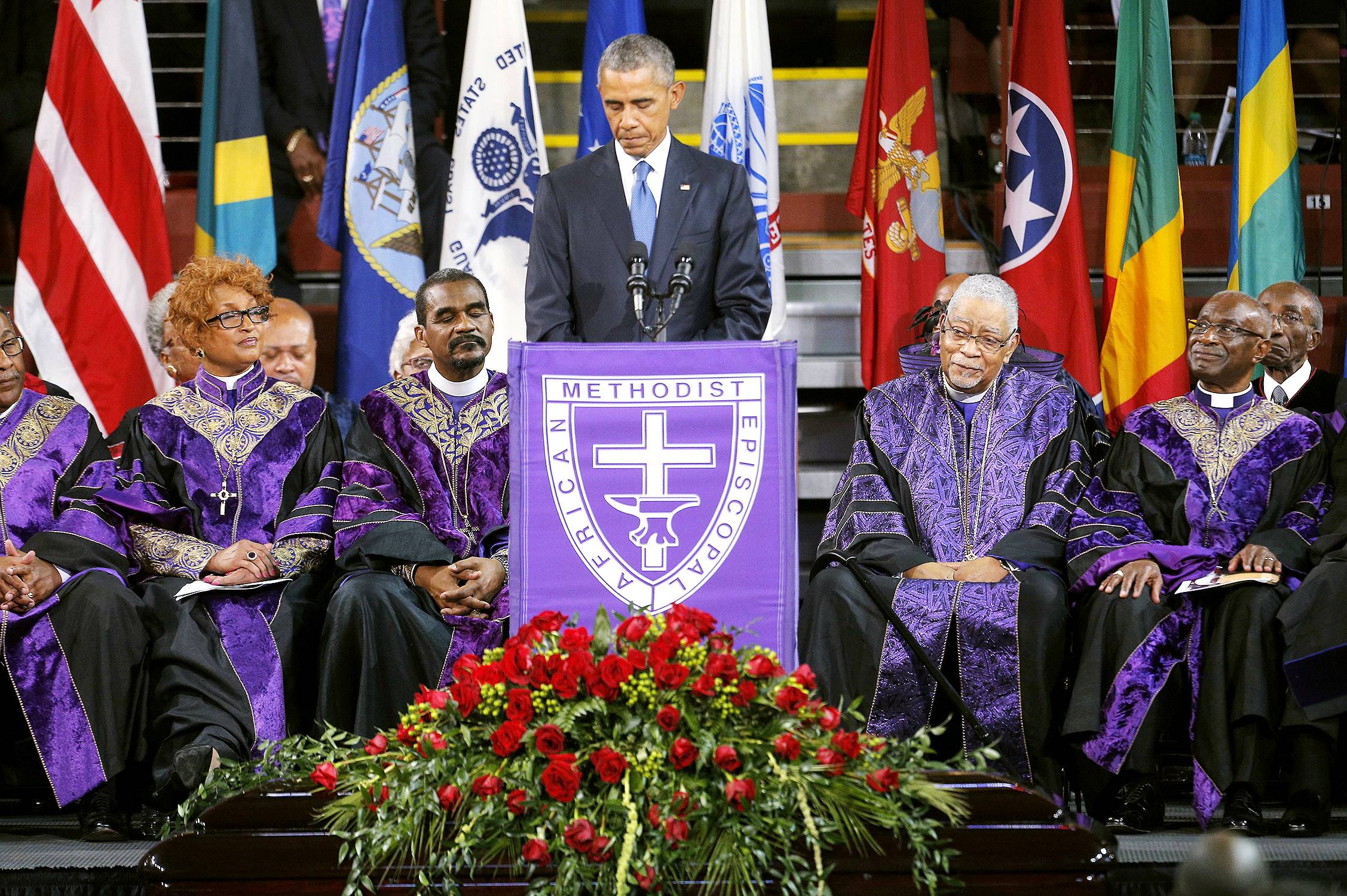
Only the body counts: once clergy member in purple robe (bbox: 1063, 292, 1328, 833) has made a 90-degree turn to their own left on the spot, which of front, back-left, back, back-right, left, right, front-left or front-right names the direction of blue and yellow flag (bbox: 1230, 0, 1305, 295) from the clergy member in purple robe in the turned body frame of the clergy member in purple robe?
left

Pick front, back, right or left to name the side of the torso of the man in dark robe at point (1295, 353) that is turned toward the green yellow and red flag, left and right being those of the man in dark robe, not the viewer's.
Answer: right

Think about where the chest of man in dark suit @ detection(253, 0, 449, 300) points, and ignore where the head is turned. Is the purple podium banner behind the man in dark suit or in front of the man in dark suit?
in front

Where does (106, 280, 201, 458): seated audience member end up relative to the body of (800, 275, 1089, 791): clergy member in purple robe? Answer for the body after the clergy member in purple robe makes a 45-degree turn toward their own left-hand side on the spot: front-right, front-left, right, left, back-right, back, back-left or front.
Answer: back-right

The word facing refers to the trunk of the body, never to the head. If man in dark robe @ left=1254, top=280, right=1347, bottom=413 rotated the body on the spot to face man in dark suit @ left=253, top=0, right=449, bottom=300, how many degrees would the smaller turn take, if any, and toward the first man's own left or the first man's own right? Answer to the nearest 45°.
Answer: approximately 45° to the first man's own right

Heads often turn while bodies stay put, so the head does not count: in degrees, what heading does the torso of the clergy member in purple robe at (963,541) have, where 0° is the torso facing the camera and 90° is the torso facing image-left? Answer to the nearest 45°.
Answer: approximately 0°

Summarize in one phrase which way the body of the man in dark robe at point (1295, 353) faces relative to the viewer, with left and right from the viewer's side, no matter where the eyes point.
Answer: facing the viewer and to the left of the viewer

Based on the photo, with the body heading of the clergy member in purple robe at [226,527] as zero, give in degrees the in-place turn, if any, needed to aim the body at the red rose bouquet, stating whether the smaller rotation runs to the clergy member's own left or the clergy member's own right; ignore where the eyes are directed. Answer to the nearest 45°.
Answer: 0° — they already face it

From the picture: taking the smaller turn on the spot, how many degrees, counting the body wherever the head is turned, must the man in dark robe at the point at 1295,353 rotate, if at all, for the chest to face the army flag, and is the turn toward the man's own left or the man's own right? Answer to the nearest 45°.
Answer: approximately 45° to the man's own right

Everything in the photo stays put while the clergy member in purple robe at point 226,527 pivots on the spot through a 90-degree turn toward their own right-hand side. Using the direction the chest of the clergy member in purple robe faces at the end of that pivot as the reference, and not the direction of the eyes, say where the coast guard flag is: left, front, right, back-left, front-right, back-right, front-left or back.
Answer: back-right

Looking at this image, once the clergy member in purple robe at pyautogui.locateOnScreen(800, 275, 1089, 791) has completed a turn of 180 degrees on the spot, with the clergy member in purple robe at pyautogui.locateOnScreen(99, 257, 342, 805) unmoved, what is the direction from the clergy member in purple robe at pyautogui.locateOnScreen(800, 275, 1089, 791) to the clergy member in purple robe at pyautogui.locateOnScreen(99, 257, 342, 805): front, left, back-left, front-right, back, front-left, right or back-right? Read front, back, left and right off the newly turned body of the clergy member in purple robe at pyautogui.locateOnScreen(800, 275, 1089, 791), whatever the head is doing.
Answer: left
